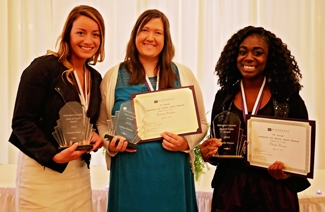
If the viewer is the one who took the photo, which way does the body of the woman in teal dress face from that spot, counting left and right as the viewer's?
facing the viewer

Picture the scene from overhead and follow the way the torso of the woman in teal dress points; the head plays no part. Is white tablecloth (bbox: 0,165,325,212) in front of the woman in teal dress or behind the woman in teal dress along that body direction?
behind
